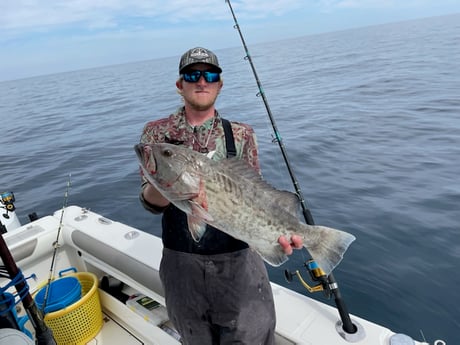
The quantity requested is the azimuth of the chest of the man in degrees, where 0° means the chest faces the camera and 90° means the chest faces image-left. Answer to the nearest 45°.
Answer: approximately 0°

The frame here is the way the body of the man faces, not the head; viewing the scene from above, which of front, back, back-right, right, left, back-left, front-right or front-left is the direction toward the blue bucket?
back-right

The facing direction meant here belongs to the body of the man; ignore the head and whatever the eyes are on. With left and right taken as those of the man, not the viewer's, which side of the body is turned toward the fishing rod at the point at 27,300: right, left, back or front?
right

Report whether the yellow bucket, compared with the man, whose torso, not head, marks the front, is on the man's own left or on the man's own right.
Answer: on the man's own right
